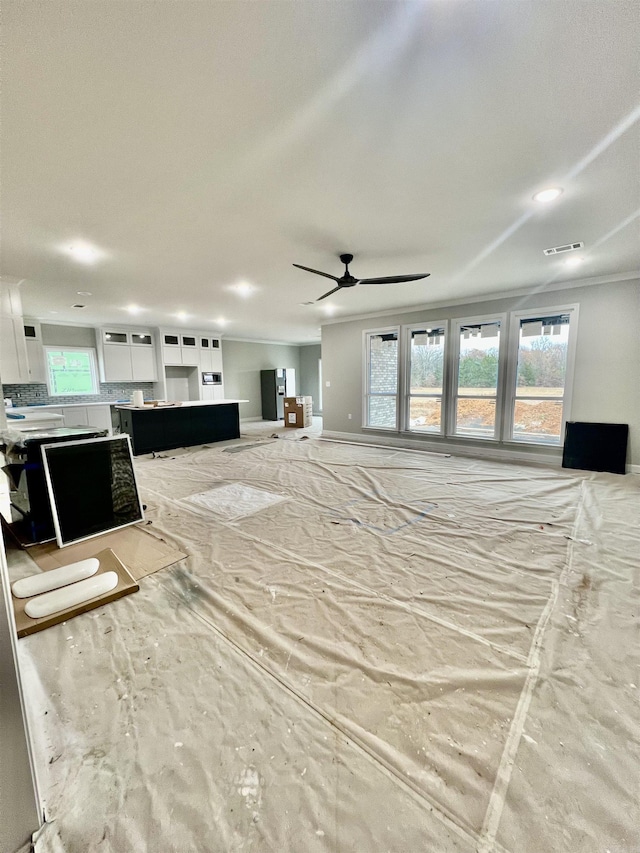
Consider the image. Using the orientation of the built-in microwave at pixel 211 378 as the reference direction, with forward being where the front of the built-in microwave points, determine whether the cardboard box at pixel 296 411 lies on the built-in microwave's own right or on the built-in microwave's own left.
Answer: on the built-in microwave's own left

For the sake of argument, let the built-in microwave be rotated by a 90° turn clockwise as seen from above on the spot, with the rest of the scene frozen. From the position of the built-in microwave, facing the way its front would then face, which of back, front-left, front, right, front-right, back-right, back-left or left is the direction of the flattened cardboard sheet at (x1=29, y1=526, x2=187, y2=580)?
left

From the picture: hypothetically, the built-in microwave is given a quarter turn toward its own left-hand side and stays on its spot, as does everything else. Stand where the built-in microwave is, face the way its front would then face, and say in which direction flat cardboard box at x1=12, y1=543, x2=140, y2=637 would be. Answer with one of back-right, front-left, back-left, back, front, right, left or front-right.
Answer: right

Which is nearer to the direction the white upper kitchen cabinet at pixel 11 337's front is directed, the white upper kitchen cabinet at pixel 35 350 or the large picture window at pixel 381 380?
the large picture window

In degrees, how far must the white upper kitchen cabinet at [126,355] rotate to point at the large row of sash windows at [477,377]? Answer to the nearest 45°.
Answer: approximately 45° to its left

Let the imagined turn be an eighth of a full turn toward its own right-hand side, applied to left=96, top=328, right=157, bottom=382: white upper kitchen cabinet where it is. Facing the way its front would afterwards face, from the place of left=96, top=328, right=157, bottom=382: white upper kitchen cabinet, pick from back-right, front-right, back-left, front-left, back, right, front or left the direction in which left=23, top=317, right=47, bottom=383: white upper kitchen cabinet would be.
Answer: front-right

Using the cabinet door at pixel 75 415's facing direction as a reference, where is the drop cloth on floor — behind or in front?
in front

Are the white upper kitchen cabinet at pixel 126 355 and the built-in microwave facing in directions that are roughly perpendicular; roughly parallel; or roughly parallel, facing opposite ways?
roughly parallel

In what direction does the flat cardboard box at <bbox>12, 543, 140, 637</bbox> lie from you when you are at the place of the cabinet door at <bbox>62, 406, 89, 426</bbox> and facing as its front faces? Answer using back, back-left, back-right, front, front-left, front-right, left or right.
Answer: front

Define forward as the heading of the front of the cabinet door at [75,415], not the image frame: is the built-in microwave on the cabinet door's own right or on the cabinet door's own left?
on the cabinet door's own left

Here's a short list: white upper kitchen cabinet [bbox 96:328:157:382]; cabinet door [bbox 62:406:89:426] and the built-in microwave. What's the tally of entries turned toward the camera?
3

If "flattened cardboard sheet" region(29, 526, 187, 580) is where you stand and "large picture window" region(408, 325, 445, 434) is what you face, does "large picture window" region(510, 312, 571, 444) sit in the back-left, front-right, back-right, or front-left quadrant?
front-right

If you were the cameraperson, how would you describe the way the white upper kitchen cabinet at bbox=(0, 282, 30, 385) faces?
facing the viewer and to the right of the viewer

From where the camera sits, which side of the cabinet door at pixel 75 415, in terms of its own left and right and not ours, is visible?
front

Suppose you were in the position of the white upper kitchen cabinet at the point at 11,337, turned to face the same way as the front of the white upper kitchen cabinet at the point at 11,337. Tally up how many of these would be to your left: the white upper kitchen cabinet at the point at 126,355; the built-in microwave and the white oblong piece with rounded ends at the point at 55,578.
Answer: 2

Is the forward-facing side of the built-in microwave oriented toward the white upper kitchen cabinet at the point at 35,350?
no

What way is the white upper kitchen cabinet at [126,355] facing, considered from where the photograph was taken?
facing the viewer

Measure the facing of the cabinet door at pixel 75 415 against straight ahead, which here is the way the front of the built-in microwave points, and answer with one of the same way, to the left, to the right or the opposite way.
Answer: the same way

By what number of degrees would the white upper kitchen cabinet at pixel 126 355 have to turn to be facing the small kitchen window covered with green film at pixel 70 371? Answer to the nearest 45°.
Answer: approximately 90° to its right
